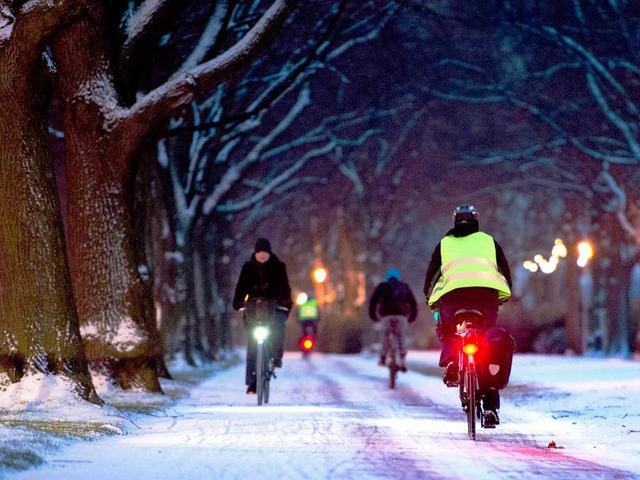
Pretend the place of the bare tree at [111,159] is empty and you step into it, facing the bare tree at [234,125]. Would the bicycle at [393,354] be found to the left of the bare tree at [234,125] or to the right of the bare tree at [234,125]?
right

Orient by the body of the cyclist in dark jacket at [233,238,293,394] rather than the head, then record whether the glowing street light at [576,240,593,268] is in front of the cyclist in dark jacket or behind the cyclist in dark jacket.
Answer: behind

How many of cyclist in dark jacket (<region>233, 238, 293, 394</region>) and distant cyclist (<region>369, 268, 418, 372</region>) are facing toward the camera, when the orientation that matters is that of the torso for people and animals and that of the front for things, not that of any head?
1

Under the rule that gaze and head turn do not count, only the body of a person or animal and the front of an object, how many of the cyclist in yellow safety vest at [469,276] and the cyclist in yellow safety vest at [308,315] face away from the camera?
2

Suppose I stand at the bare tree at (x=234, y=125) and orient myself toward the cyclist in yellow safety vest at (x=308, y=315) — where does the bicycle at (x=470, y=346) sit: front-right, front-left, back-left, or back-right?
back-right

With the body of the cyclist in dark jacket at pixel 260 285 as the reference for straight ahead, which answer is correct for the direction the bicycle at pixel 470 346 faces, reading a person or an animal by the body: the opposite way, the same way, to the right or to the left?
the opposite way

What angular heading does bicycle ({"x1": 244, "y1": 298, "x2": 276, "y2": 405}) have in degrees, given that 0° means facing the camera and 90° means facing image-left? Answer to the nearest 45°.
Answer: approximately 0°

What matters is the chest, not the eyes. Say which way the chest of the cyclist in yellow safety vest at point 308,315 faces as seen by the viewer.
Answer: away from the camera

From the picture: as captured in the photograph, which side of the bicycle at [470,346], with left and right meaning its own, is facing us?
back

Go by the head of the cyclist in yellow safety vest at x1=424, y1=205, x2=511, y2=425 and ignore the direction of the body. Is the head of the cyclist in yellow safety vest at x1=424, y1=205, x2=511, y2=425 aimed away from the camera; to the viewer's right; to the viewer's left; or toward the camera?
away from the camera

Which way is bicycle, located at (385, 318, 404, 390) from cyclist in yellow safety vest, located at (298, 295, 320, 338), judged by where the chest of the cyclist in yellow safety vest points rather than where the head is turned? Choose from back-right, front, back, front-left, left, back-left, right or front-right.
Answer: back

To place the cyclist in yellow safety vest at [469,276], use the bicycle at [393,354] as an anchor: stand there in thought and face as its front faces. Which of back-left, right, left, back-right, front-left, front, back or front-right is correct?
back

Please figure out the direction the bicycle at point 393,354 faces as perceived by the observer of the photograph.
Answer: facing away from the viewer

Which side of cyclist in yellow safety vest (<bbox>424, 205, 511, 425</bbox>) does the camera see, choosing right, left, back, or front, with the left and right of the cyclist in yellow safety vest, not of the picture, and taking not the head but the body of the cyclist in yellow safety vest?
back

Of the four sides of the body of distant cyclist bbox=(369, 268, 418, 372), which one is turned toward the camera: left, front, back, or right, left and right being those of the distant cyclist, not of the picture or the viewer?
back
